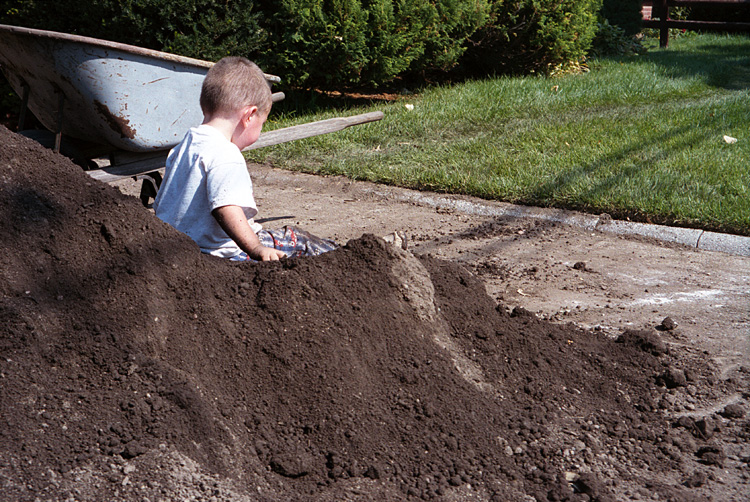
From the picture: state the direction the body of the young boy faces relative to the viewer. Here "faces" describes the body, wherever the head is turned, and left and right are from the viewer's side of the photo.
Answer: facing away from the viewer and to the right of the viewer

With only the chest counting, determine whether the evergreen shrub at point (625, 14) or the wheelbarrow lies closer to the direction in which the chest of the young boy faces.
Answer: the evergreen shrub

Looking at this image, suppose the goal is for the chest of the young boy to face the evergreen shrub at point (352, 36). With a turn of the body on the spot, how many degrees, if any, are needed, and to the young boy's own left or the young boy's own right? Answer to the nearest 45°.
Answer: approximately 45° to the young boy's own left

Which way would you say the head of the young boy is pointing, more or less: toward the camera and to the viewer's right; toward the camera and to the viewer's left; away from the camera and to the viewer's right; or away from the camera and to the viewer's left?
away from the camera and to the viewer's right

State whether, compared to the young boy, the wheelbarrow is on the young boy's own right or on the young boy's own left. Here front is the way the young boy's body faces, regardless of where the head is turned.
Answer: on the young boy's own left

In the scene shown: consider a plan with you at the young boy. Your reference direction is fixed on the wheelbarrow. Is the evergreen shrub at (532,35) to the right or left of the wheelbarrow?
right

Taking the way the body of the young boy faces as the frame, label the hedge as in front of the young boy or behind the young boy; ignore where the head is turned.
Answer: in front
